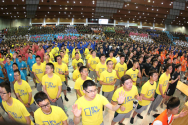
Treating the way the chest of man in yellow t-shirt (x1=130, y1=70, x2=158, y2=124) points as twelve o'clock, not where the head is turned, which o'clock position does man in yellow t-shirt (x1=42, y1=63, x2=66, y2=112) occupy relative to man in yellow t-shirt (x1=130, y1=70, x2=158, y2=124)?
man in yellow t-shirt (x1=42, y1=63, x2=66, y2=112) is roughly at 4 o'clock from man in yellow t-shirt (x1=130, y1=70, x2=158, y2=124).

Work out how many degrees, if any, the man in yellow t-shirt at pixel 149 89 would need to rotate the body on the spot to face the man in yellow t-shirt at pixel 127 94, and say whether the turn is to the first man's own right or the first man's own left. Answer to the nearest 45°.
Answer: approximately 90° to the first man's own right

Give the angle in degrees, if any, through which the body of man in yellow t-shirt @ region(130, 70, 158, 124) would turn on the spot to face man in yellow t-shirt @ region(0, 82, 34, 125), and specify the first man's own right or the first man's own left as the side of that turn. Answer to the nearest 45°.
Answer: approximately 90° to the first man's own right

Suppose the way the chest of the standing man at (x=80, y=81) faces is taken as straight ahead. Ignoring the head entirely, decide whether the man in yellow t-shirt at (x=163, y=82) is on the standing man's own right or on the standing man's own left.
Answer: on the standing man's own left

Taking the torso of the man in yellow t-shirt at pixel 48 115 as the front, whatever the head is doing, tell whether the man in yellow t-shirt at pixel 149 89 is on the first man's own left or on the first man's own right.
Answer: on the first man's own left

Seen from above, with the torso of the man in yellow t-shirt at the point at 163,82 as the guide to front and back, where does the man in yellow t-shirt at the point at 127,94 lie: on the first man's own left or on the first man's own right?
on the first man's own right

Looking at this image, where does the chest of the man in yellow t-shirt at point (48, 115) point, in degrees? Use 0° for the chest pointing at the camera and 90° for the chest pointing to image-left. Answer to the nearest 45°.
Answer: approximately 0°
